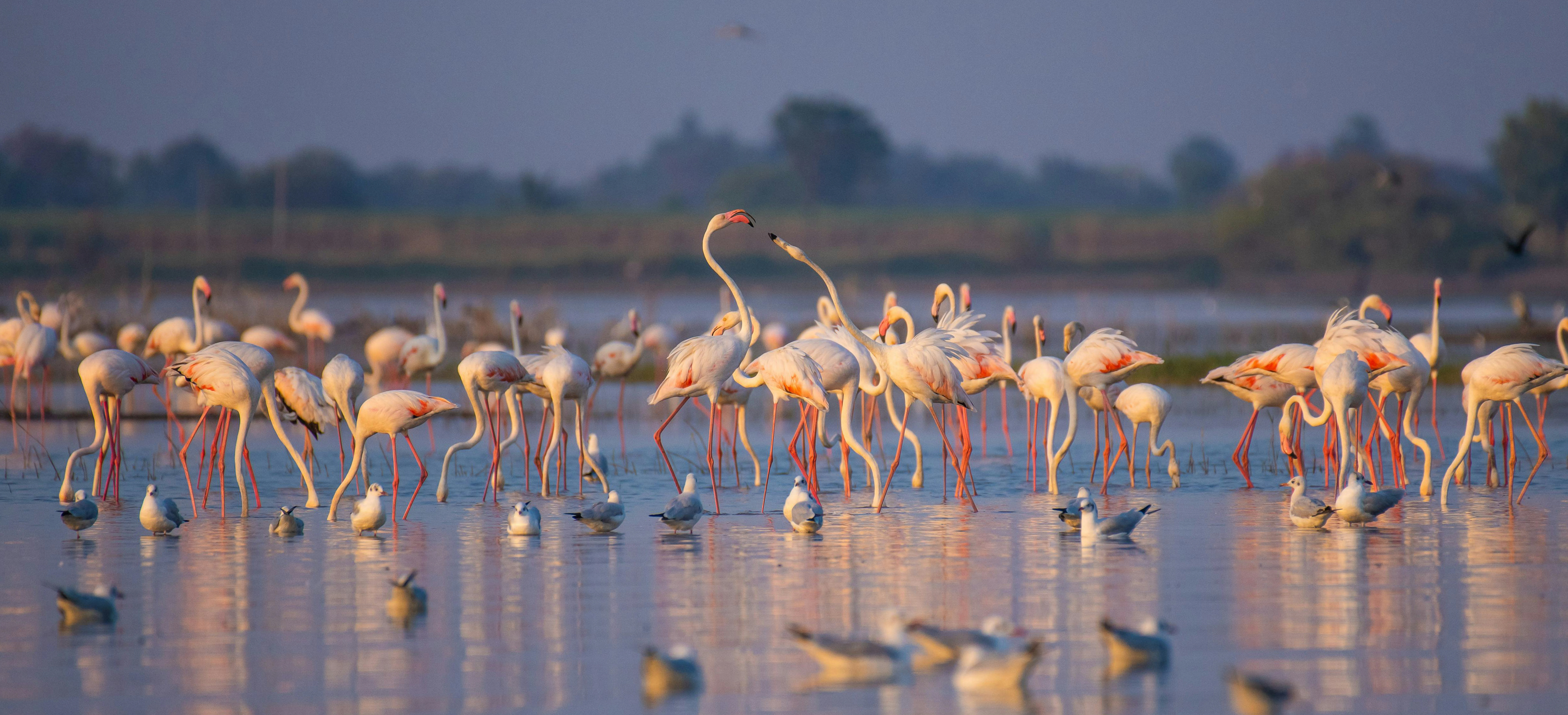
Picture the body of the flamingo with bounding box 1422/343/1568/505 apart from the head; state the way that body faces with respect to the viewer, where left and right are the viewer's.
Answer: facing to the left of the viewer

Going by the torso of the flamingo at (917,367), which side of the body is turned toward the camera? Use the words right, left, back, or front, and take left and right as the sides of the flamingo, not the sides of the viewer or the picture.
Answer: left

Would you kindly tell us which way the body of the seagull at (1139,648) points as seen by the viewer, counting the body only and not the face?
to the viewer's right

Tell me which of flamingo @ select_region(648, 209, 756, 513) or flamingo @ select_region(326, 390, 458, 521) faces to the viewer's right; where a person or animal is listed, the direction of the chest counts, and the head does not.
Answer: flamingo @ select_region(648, 209, 756, 513)

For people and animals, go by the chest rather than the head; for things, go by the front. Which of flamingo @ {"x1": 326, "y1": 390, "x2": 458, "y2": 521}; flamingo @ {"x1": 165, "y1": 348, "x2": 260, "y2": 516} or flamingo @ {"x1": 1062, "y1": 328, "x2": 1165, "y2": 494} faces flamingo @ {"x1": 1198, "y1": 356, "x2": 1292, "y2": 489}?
flamingo @ {"x1": 165, "y1": 348, "x2": 260, "y2": 516}

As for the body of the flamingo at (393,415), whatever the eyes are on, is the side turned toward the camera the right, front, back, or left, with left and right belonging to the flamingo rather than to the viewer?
left

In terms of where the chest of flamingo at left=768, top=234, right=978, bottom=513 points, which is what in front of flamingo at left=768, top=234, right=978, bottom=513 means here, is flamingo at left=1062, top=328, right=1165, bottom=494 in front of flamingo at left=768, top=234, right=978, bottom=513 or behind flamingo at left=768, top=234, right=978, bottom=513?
behind

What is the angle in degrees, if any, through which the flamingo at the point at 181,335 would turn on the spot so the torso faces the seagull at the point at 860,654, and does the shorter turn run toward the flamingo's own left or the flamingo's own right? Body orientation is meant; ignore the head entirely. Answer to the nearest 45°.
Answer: approximately 90° to the flamingo's own right

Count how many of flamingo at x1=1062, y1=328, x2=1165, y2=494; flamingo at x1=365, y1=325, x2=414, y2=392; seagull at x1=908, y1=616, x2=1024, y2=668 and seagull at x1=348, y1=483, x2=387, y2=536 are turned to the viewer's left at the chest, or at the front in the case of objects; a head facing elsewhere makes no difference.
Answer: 2

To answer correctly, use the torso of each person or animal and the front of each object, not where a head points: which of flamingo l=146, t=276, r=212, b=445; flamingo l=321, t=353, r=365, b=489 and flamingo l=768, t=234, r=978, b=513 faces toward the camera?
flamingo l=321, t=353, r=365, b=489

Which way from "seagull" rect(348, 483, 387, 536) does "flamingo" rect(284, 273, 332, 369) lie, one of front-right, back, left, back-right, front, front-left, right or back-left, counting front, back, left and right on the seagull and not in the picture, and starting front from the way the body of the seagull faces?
back-left

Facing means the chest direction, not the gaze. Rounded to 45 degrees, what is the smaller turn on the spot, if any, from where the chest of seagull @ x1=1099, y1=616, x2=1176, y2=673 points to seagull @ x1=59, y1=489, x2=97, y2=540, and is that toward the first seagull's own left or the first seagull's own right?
approximately 180°
